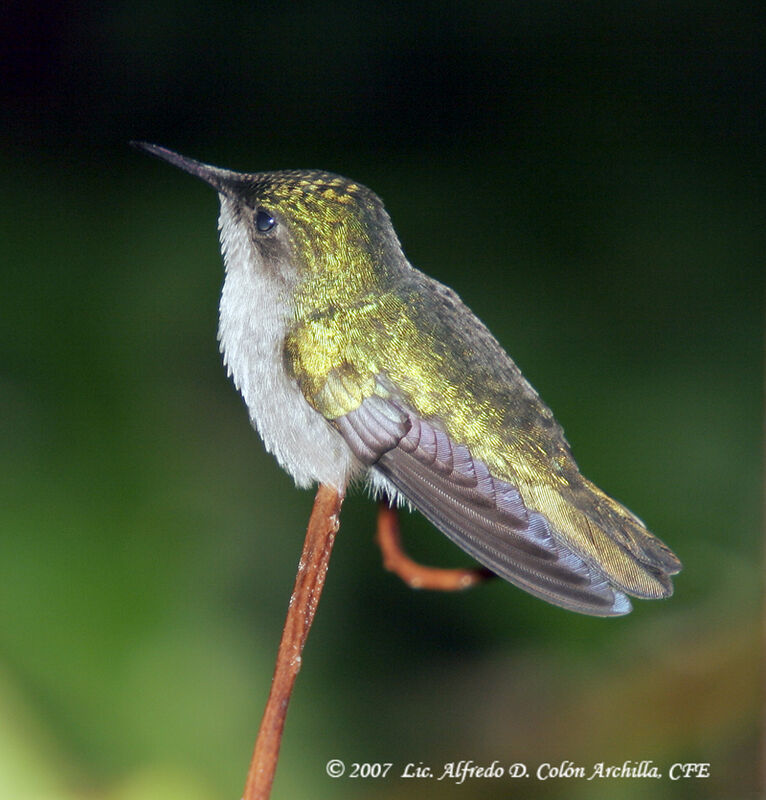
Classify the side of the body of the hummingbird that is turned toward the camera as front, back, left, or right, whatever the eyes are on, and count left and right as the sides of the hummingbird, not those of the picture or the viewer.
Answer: left
